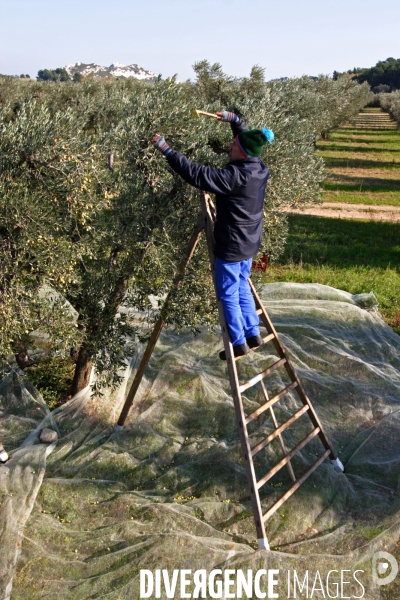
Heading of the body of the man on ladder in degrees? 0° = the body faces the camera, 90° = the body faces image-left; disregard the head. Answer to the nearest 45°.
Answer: approximately 135°

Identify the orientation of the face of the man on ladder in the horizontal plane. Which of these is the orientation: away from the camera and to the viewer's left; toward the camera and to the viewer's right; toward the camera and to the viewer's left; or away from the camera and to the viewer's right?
away from the camera and to the viewer's left
